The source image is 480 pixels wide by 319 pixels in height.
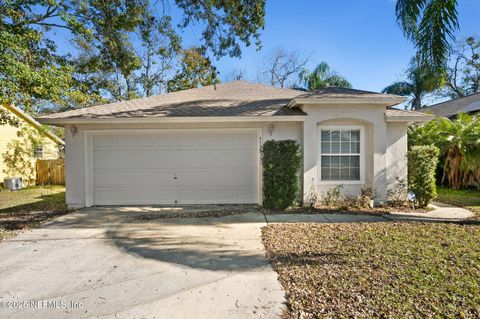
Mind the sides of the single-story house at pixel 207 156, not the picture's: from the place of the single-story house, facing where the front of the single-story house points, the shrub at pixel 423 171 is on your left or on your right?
on your left

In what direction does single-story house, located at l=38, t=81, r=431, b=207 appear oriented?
toward the camera

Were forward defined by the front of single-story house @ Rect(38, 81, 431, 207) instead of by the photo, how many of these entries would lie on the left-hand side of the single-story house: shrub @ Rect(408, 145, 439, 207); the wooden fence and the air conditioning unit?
1

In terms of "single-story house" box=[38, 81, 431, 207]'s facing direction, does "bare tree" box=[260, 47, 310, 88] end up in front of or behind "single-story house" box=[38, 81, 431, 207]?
behind

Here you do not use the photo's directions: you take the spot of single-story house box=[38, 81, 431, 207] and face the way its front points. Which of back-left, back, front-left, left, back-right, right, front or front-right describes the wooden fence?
back-right

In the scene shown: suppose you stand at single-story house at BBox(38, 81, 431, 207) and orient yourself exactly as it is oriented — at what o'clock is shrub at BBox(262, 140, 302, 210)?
The shrub is roughly at 10 o'clock from the single-story house.

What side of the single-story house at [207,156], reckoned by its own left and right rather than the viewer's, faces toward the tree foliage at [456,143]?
left

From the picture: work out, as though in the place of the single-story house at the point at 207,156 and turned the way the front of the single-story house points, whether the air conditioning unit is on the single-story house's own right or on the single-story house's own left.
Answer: on the single-story house's own right

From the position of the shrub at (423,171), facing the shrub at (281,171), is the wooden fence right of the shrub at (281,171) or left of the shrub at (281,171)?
right
